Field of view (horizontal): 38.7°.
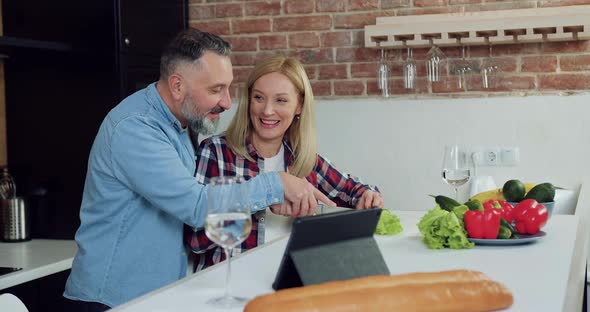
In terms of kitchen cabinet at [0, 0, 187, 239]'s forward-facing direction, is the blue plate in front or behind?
in front

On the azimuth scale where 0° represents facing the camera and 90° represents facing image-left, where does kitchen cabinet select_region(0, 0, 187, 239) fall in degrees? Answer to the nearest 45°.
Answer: approximately 315°

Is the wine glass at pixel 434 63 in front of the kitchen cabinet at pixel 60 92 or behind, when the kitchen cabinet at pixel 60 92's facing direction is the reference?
in front

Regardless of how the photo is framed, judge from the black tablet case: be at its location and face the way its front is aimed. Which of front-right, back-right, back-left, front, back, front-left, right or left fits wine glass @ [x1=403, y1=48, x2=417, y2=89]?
front-right

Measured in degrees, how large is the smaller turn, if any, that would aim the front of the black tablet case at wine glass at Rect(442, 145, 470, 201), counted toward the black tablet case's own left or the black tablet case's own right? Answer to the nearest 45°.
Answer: approximately 45° to the black tablet case's own right

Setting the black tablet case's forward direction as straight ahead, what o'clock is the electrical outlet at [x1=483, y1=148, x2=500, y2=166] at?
The electrical outlet is roughly at 2 o'clock from the black tablet case.

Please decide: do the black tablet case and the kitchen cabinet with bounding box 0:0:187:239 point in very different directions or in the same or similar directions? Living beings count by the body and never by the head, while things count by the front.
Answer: very different directions

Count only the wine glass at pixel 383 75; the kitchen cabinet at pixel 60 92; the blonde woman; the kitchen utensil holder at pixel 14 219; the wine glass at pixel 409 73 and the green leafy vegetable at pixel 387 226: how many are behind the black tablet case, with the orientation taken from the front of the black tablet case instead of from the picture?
0

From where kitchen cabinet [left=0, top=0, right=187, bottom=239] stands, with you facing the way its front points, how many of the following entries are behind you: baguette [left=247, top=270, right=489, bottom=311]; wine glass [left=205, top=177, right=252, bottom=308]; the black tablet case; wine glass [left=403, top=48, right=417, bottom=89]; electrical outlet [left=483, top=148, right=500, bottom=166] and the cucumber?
0

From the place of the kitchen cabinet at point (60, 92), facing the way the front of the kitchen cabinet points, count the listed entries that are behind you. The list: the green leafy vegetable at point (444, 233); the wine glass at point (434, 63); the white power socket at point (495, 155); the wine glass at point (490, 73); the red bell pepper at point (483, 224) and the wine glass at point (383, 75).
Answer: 0

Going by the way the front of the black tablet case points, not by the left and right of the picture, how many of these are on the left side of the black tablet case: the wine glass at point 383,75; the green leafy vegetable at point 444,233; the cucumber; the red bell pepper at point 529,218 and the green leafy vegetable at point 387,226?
0

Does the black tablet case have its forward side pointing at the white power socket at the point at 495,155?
no

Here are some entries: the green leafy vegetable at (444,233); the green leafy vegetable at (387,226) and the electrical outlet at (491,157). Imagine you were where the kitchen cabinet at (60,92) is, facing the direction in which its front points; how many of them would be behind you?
0

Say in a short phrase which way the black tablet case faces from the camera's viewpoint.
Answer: facing away from the viewer and to the left of the viewer

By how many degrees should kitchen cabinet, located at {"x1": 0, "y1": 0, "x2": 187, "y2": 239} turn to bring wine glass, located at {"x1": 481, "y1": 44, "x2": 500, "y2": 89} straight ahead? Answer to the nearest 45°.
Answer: approximately 45° to its left
